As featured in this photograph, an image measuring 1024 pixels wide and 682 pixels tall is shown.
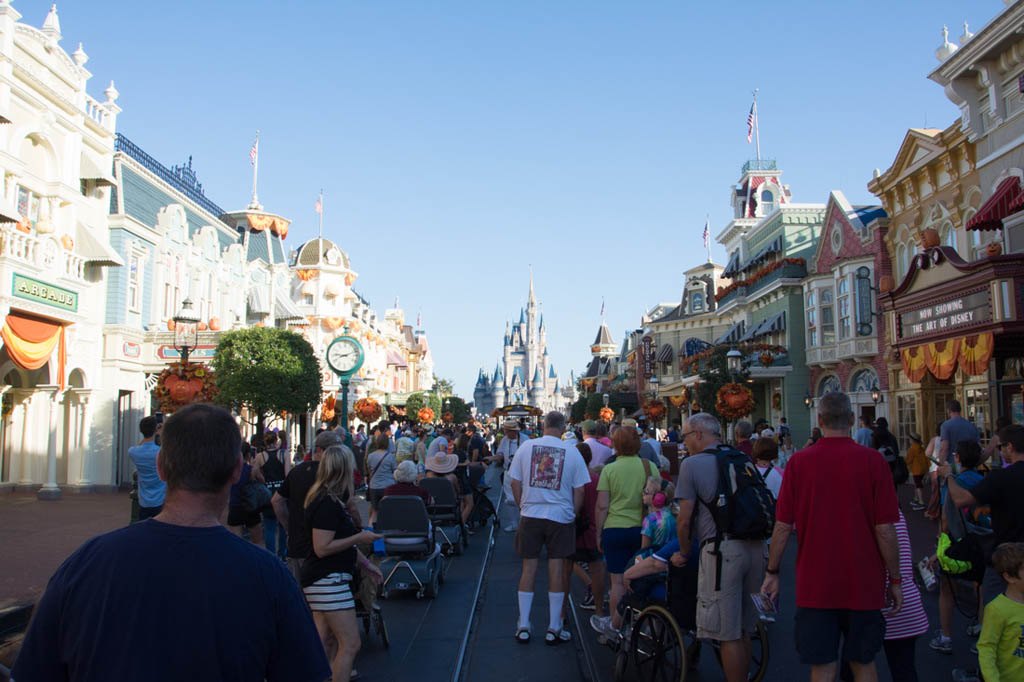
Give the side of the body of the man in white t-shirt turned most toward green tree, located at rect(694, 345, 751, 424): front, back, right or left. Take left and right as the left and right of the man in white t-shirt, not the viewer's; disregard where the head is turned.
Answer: front

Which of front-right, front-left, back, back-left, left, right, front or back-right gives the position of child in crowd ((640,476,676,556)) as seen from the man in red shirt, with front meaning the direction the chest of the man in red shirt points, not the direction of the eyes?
front-left

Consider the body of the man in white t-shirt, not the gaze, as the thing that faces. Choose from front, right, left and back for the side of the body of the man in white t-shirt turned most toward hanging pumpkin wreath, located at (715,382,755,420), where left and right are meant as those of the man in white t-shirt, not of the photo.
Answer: front

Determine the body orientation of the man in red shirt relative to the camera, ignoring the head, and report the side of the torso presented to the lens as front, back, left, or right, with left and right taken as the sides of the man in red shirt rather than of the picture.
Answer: back

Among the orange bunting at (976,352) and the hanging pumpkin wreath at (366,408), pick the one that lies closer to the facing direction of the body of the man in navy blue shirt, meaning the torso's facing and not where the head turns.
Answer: the hanging pumpkin wreath

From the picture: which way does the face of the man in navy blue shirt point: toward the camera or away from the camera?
away from the camera

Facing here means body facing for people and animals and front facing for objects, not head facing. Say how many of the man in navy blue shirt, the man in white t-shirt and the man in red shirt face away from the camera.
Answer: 3

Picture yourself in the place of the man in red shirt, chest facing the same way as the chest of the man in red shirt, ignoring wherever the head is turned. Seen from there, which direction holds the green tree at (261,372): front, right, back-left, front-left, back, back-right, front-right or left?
front-left

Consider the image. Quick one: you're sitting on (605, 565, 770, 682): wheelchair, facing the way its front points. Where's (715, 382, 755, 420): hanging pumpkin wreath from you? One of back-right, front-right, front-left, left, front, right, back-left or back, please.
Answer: front-right

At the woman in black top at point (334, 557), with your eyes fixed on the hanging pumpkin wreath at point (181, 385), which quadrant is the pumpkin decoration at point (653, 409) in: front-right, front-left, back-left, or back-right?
front-right

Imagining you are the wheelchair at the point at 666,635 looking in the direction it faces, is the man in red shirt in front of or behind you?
behind

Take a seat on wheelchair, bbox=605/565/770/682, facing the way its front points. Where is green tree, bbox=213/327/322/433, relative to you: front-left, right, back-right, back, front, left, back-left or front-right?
front

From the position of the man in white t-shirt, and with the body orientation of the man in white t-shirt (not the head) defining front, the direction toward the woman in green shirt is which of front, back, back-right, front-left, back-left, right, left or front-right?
right

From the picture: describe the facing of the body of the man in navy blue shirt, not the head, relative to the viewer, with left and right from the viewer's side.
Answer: facing away from the viewer

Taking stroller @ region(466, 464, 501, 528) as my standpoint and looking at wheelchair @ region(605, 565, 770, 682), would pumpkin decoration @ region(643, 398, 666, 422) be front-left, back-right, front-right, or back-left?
back-left

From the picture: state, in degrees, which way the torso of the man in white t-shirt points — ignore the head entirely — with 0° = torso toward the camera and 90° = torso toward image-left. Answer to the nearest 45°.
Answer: approximately 180°
